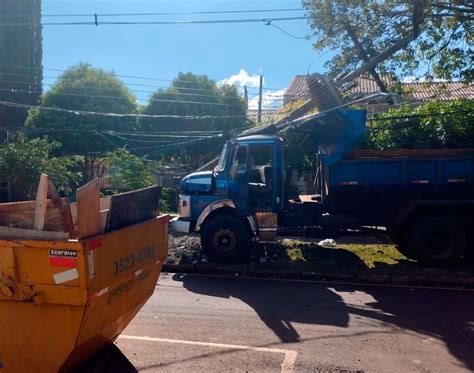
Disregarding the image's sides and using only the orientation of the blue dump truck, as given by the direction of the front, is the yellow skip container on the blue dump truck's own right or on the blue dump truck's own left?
on the blue dump truck's own left

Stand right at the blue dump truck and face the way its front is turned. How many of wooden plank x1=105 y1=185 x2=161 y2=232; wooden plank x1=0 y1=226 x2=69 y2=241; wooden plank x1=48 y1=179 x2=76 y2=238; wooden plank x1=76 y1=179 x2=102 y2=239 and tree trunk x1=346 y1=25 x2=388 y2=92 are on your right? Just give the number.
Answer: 1

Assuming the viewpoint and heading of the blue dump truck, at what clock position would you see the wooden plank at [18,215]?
The wooden plank is roughly at 10 o'clock from the blue dump truck.

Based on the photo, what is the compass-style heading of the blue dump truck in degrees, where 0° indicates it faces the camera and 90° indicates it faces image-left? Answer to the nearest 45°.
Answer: approximately 90°

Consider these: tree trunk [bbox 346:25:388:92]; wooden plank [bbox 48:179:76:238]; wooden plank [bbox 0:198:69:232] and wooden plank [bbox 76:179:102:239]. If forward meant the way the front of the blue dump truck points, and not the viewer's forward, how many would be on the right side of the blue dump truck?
1

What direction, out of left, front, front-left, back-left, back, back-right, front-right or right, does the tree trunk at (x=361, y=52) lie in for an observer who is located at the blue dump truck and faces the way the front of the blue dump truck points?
right

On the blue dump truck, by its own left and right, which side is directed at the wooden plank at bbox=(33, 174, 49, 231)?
left

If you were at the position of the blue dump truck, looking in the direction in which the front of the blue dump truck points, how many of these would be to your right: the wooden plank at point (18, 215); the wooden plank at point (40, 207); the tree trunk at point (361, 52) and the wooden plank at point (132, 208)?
1

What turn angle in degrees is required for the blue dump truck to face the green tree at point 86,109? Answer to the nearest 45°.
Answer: approximately 45° to its right

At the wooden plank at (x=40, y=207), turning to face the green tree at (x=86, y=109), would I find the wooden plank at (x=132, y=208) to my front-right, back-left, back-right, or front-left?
front-right

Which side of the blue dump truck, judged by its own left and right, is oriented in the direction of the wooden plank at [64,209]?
left

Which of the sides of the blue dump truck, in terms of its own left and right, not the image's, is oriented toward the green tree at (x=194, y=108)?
right

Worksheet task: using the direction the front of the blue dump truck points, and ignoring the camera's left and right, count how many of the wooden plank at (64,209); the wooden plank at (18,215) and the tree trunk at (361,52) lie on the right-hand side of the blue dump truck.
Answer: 1
